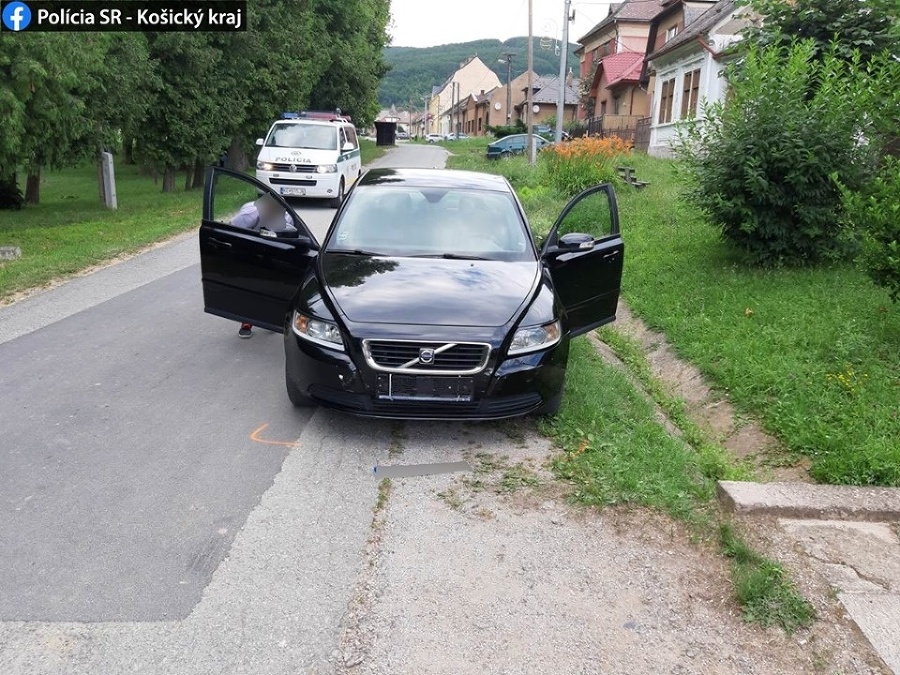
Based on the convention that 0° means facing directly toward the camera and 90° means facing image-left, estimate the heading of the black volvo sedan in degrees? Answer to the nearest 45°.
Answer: approximately 0°

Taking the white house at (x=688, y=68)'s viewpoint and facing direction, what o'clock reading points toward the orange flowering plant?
The orange flowering plant is roughly at 11 o'clock from the white house.

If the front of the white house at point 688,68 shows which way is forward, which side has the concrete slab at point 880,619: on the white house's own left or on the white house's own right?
on the white house's own left

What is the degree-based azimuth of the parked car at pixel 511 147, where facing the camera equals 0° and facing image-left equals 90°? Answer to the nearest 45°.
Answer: approximately 45°

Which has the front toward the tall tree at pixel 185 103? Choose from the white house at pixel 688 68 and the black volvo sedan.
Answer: the white house

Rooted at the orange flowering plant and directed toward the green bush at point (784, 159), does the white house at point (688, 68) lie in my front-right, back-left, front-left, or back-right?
back-left

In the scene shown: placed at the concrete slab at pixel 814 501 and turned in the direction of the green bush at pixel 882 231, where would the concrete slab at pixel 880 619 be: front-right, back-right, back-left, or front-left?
back-right

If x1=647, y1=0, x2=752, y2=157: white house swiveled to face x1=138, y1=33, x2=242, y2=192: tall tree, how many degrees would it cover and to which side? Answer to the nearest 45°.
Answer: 0° — it already faces it

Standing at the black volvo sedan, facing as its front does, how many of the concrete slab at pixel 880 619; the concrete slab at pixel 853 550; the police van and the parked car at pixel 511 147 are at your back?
2

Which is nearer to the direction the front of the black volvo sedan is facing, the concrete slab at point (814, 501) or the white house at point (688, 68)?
the concrete slab

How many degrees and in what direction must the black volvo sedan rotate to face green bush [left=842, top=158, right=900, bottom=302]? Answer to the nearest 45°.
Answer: approximately 90° to its left
